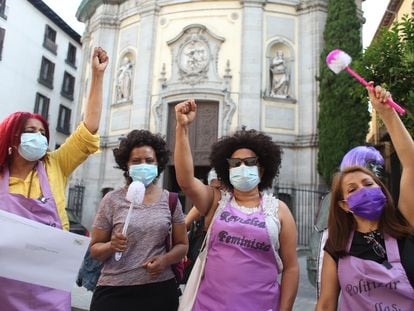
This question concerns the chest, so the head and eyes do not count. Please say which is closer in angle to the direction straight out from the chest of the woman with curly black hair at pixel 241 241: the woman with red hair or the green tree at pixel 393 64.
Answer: the woman with red hair

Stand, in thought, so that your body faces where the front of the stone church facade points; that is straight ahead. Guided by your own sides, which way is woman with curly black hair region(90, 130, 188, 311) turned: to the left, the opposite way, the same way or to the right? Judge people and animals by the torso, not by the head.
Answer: the same way

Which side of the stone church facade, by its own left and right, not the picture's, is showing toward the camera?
front

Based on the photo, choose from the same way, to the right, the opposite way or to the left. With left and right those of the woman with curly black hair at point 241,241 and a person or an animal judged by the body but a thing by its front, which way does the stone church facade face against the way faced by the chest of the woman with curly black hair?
the same way

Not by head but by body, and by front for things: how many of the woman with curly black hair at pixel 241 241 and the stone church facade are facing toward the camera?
2

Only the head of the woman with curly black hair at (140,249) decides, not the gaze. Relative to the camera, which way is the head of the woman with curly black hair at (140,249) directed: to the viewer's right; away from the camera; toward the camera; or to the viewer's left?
toward the camera

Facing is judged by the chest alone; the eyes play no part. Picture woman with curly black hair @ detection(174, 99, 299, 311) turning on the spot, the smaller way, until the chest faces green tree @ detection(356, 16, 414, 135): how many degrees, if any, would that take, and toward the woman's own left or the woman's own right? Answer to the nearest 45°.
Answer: approximately 135° to the woman's own left

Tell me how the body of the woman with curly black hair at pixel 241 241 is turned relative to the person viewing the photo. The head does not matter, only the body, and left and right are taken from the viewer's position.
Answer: facing the viewer

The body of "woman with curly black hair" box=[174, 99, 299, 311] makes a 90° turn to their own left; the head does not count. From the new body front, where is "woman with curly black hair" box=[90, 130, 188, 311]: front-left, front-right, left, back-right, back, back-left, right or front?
back

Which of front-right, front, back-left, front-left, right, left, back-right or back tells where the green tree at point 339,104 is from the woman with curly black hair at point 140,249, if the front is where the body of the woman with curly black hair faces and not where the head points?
back-left

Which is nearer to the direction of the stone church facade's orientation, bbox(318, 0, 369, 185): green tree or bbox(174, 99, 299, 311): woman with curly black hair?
the woman with curly black hair

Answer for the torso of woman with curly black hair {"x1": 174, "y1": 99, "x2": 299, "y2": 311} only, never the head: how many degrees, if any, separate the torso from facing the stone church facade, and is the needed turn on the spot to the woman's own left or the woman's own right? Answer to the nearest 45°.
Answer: approximately 180°

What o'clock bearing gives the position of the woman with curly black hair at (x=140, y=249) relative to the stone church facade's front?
The woman with curly black hair is roughly at 12 o'clock from the stone church facade.

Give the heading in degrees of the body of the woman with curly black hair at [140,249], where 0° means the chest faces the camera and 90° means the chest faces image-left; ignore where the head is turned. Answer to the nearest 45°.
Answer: approximately 0°

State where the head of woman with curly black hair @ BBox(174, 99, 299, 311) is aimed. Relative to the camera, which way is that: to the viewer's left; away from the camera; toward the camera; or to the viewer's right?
toward the camera
